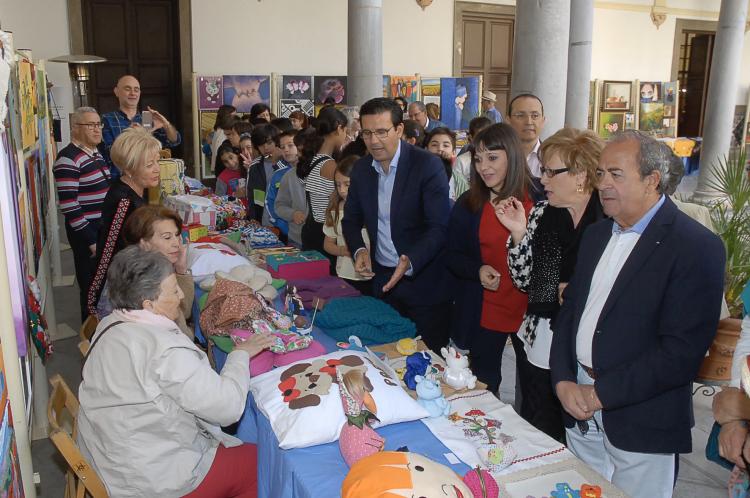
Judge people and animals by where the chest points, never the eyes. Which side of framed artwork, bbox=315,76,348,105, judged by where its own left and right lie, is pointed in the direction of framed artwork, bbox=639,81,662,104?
left

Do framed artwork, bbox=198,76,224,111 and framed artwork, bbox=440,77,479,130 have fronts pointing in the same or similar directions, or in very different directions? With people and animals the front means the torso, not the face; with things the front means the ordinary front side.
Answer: same or similar directions

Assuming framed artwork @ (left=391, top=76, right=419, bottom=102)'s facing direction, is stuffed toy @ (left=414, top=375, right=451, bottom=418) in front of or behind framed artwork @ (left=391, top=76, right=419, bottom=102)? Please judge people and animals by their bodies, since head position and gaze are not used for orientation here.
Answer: in front

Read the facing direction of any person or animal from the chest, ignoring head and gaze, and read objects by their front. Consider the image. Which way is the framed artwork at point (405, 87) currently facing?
toward the camera

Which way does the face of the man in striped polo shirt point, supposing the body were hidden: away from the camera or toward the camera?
toward the camera

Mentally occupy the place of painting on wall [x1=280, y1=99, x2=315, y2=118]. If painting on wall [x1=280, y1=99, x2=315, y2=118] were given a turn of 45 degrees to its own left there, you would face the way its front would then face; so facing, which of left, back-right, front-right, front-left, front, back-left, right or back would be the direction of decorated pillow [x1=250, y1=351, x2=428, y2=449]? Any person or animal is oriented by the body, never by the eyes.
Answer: front-right

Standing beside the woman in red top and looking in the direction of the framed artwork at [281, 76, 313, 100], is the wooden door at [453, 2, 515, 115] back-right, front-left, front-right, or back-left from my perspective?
front-right

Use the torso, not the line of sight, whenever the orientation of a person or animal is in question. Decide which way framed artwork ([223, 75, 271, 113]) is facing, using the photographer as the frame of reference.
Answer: facing the viewer

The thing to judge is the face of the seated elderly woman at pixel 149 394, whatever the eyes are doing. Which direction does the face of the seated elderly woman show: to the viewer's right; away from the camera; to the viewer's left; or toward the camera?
to the viewer's right

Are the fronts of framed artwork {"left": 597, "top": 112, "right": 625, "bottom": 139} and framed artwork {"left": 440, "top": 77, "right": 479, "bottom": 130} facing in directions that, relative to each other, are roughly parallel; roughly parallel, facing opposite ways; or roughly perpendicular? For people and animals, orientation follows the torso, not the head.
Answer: roughly parallel

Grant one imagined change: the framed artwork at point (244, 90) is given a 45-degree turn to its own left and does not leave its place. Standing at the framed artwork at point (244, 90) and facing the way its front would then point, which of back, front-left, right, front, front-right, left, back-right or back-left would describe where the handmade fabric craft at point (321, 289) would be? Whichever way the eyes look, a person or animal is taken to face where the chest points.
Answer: front-right

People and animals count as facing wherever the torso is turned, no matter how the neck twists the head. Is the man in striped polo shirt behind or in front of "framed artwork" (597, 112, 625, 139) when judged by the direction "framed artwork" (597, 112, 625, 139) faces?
in front

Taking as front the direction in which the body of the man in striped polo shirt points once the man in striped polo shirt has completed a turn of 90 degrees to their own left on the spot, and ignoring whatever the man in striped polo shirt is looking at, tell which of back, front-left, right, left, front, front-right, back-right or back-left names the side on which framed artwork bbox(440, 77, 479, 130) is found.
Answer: front

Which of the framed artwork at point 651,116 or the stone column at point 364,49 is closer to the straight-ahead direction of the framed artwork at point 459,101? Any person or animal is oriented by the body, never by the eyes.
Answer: the stone column

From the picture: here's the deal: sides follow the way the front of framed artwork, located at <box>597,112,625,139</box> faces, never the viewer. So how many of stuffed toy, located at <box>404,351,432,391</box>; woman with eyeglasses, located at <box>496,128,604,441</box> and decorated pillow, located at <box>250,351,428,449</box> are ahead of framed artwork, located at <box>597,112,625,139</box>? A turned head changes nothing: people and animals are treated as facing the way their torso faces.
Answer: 3

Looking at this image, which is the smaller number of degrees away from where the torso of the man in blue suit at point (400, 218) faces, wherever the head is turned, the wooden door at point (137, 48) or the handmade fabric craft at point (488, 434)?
the handmade fabric craft

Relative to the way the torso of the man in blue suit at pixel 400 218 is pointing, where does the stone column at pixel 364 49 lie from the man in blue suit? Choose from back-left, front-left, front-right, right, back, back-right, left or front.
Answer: back-right

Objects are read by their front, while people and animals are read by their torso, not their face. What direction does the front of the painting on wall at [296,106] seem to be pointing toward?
toward the camera
